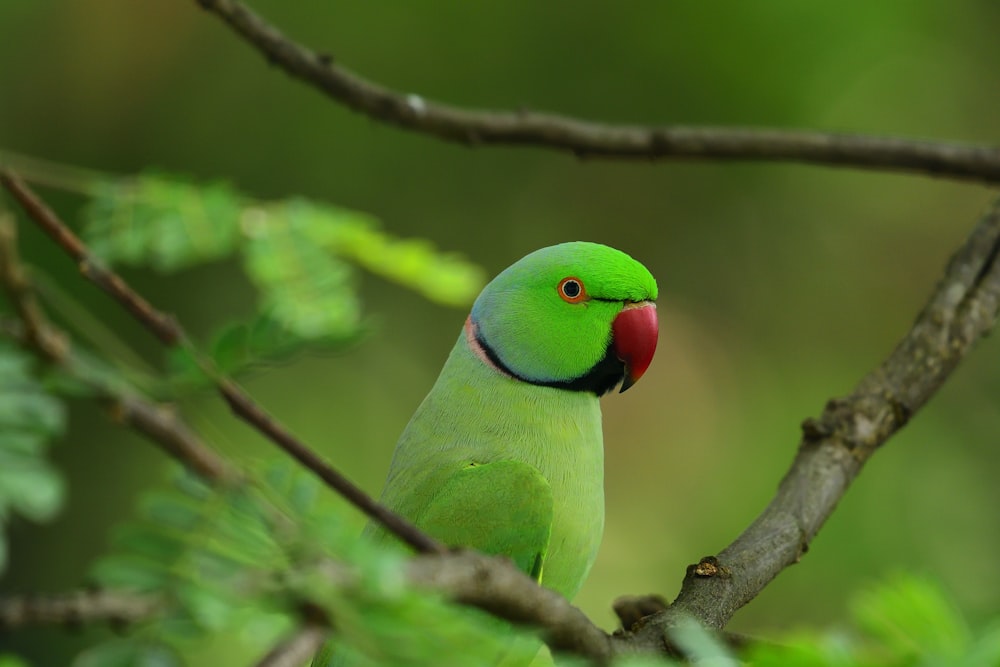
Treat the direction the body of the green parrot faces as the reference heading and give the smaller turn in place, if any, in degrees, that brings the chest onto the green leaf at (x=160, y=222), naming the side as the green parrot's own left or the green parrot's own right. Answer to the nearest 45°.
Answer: approximately 135° to the green parrot's own right

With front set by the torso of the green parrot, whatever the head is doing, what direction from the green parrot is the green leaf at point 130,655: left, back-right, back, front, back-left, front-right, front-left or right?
right

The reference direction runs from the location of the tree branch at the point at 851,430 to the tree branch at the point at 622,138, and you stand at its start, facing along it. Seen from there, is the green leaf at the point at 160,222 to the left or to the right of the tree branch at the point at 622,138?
left

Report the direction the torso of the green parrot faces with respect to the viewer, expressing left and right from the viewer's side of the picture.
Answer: facing to the right of the viewer

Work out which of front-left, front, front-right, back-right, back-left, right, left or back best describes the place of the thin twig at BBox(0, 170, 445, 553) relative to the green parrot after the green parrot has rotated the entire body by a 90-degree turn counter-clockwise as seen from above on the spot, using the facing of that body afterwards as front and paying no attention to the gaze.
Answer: back
